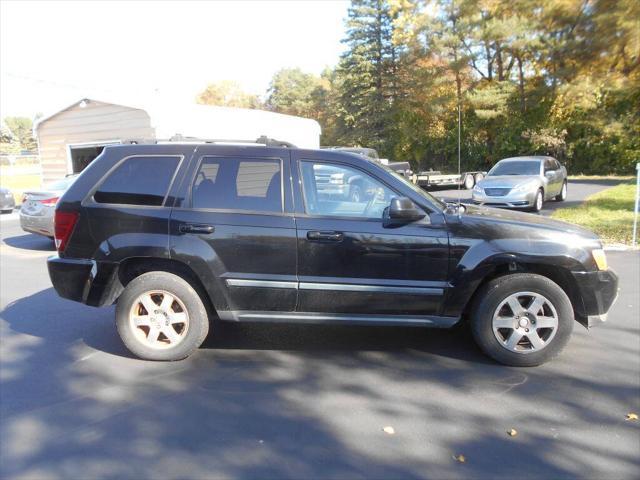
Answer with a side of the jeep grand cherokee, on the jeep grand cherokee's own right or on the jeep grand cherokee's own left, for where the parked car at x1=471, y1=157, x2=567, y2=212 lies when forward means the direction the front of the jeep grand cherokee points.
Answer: on the jeep grand cherokee's own left

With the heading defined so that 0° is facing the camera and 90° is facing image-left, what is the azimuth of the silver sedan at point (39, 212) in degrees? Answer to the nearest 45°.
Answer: approximately 225°

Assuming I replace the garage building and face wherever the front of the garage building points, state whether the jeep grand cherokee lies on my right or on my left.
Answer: on my left

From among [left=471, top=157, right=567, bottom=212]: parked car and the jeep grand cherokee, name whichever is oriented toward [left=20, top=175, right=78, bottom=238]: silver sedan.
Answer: the parked car

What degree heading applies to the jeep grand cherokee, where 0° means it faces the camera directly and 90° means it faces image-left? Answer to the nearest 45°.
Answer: approximately 270°

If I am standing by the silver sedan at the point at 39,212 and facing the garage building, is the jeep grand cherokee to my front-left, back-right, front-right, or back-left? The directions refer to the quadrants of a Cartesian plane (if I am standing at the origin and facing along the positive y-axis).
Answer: back-right

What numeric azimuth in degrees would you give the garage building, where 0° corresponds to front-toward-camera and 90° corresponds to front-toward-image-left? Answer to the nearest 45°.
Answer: approximately 45°

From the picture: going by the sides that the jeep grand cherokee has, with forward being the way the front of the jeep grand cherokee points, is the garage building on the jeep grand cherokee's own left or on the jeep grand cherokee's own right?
on the jeep grand cherokee's own left

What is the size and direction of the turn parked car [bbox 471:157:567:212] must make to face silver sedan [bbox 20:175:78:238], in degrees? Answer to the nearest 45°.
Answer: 0° — it already faces it

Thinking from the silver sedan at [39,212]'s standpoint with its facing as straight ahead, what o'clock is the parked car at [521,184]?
The parked car is roughly at 2 o'clock from the silver sedan.

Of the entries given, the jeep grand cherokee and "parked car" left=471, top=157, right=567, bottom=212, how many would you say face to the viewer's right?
1

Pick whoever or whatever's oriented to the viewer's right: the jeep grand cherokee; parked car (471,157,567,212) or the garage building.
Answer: the jeep grand cherokee

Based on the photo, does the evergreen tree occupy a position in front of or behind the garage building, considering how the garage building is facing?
behind

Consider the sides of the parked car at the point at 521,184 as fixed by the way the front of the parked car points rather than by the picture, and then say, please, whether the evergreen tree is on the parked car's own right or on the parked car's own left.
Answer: on the parked car's own right
